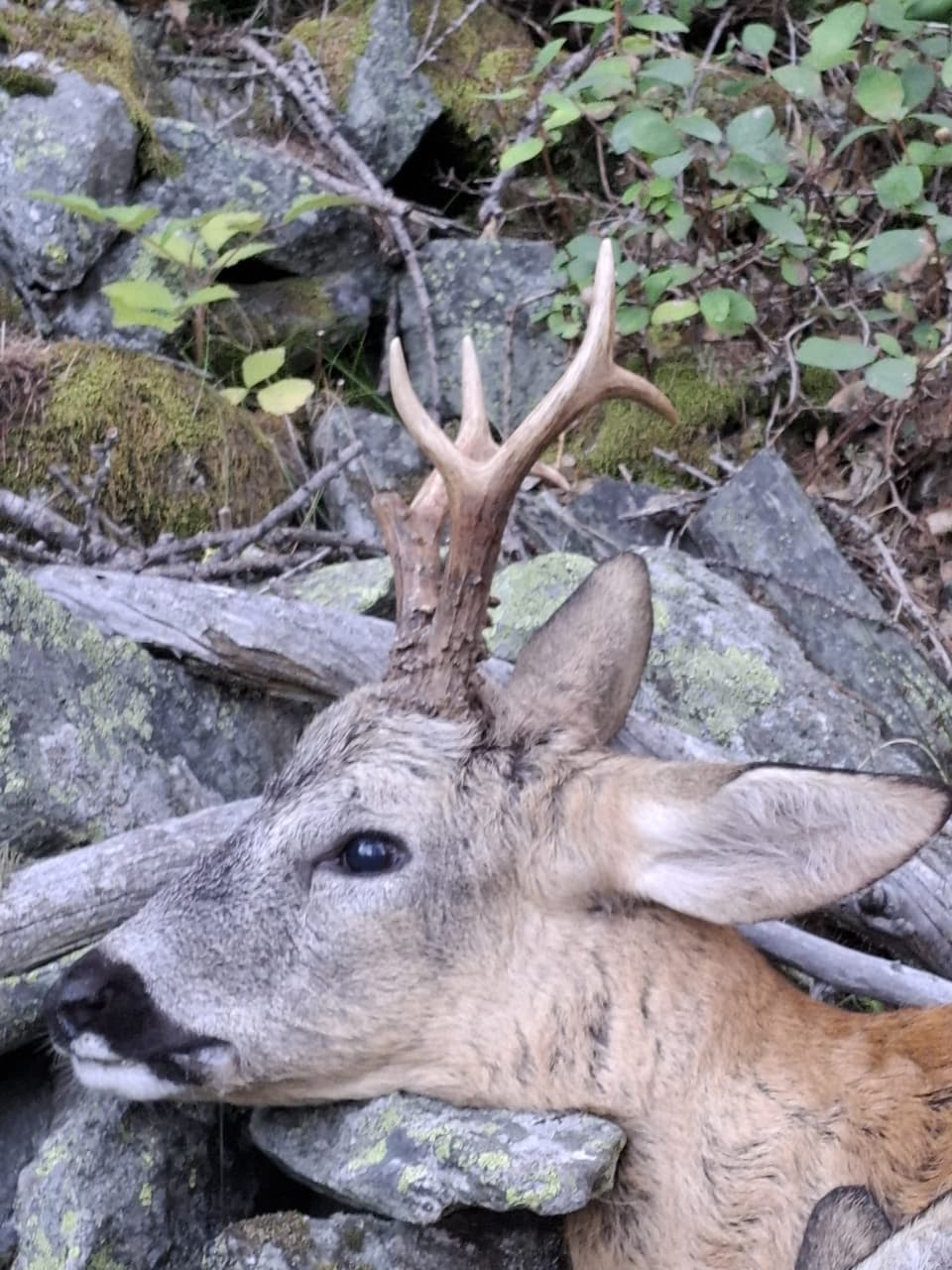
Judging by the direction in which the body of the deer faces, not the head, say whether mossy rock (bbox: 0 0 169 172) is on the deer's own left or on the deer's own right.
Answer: on the deer's own right

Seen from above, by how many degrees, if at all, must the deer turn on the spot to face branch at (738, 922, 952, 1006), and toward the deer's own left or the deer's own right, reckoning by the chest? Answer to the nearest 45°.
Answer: approximately 135° to the deer's own right

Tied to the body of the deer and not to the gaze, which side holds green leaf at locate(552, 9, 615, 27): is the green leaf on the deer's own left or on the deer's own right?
on the deer's own right

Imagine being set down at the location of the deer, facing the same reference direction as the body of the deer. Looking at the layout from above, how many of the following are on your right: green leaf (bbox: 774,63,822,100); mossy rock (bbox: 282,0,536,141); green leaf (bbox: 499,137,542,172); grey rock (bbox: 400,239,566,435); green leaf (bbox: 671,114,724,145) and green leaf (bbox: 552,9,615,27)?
6

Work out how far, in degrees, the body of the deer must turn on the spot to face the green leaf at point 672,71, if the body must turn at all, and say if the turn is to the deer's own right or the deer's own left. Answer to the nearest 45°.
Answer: approximately 90° to the deer's own right

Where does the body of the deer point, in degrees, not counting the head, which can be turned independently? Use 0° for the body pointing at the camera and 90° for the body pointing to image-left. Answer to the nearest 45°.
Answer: approximately 90°

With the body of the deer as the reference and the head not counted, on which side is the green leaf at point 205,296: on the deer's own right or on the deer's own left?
on the deer's own right

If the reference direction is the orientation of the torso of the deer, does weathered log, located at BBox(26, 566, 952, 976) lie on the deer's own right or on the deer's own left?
on the deer's own right

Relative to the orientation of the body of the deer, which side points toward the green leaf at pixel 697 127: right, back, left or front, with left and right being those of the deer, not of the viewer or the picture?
right

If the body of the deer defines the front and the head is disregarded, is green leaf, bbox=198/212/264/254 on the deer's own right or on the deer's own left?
on the deer's own right

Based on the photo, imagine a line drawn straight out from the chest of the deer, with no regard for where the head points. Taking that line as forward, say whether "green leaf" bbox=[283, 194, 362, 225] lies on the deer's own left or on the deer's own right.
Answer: on the deer's own right

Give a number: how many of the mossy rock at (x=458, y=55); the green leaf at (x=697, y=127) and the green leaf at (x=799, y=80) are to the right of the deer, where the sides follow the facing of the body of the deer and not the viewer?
3

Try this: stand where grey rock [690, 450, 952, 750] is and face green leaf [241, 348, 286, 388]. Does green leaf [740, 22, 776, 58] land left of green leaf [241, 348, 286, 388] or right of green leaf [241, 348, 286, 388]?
right
